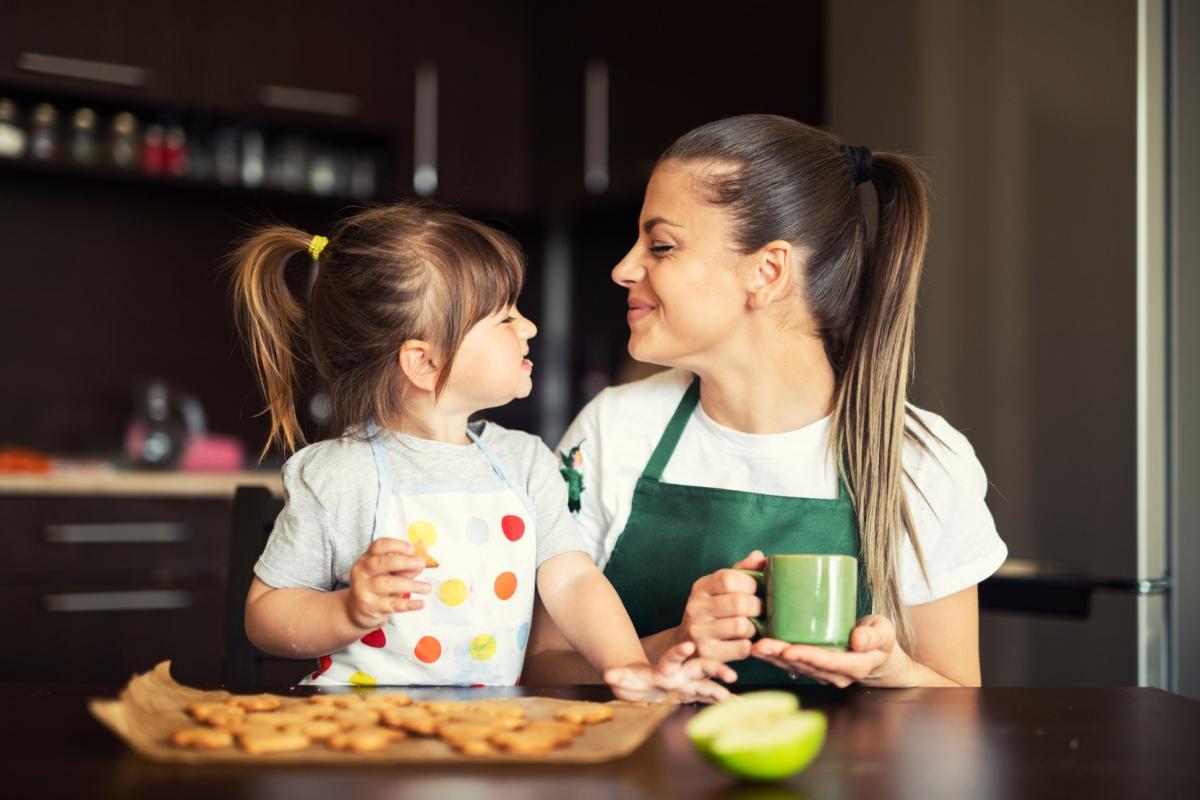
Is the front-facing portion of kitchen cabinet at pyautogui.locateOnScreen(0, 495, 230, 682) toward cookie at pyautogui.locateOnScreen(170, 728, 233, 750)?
yes

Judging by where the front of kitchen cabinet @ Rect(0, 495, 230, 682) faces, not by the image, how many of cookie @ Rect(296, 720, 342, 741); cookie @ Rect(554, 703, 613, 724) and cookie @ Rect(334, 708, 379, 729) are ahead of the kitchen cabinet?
3

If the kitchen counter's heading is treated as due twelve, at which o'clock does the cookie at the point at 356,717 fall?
The cookie is roughly at 12 o'clock from the kitchen counter.

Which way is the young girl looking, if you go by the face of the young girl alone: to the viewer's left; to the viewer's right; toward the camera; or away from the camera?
to the viewer's right

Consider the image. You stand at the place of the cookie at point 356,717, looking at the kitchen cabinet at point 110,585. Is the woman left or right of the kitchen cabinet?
right

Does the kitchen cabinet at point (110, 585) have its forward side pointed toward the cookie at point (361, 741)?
yes

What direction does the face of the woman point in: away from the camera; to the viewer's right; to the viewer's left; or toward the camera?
to the viewer's left

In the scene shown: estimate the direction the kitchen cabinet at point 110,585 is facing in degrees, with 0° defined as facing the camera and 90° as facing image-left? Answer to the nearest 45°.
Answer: approximately 0°
